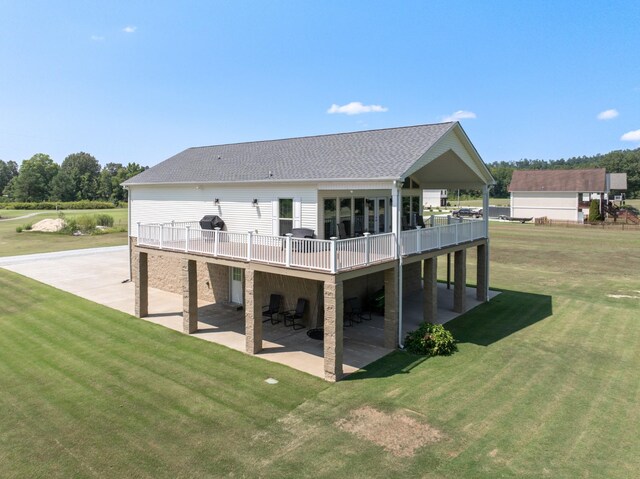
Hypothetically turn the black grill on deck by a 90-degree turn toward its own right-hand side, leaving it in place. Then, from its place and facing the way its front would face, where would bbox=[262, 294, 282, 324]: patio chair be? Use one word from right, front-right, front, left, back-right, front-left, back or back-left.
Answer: back

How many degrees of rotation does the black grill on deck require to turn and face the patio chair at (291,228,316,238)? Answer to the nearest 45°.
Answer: approximately 90° to its left

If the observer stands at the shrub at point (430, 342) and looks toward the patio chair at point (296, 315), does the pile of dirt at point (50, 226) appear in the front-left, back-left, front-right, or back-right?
front-right

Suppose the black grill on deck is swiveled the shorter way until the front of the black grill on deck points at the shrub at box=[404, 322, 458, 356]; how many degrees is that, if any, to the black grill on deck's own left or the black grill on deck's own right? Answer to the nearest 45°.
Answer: approximately 90° to the black grill on deck's own left

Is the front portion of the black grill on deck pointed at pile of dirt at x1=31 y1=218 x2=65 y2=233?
no

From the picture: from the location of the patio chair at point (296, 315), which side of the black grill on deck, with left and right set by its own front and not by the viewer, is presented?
left

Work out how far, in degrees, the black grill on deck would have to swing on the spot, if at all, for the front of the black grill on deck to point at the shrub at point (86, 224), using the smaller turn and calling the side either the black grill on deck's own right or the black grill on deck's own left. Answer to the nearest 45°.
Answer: approximately 135° to the black grill on deck's own right

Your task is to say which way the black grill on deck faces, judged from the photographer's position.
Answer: facing the viewer and to the left of the viewer
